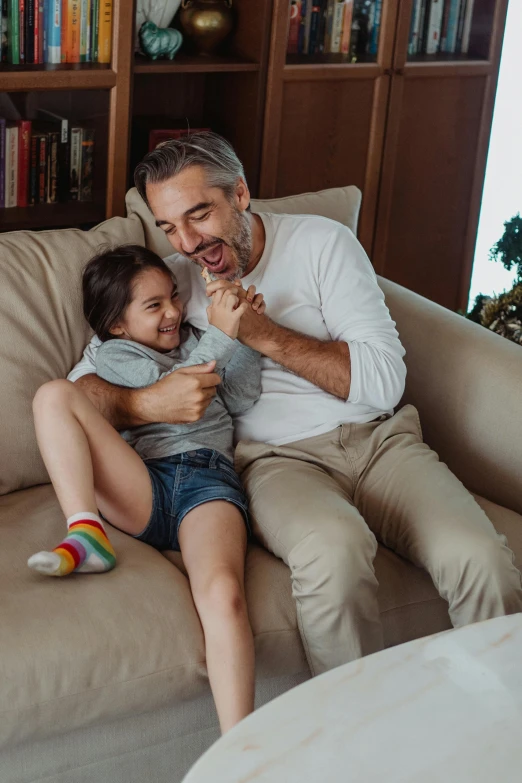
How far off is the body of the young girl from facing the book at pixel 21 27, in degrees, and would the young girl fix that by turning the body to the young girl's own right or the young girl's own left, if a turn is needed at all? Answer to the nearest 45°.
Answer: approximately 180°

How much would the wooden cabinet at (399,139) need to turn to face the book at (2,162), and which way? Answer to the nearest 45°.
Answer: approximately 45° to its right

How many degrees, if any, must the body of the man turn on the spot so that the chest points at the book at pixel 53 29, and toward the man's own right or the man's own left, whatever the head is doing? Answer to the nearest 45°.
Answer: approximately 135° to the man's own right

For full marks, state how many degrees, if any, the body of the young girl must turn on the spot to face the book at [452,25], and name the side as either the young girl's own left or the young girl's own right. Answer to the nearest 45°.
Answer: approximately 135° to the young girl's own left

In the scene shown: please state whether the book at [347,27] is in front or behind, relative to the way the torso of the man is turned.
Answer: behind

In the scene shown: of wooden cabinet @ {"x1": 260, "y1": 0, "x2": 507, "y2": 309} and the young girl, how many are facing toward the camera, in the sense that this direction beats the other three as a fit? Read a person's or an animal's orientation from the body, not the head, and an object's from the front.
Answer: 2

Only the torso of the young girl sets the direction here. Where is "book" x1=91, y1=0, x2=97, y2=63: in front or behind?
behind

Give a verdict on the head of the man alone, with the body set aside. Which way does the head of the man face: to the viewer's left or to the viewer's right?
to the viewer's left

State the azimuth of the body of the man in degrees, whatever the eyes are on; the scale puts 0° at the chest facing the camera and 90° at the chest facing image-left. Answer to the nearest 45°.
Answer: approximately 0°

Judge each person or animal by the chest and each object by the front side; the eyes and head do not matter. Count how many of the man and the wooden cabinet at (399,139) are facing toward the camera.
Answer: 2

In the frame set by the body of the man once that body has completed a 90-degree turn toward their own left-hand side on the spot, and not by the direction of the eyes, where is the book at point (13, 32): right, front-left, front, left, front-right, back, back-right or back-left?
back-left

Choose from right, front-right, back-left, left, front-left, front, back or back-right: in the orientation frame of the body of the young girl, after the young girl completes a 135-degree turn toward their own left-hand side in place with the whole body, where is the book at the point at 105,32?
front-left
